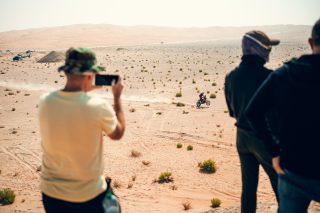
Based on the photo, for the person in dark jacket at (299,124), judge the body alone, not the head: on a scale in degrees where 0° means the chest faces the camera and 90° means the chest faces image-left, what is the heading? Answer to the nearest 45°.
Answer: approximately 180°

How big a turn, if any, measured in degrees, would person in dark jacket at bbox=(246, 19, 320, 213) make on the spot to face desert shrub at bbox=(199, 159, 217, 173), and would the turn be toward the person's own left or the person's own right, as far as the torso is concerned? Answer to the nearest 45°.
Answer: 0° — they already face it

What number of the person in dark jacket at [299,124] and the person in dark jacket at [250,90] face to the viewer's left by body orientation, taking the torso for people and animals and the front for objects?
0

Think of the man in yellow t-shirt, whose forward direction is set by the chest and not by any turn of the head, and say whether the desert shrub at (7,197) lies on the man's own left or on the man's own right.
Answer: on the man's own left

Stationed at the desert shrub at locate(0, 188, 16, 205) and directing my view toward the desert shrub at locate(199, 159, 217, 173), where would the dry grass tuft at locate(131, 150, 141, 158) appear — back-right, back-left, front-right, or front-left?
front-left

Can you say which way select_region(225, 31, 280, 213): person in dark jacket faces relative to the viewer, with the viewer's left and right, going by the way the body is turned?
facing away from the viewer and to the right of the viewer

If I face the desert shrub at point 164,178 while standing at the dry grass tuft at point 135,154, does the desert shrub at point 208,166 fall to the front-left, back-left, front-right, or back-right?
front-left

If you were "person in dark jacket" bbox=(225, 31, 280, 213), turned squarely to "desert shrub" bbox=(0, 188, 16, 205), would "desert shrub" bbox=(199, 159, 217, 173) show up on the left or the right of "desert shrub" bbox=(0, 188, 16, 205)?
right

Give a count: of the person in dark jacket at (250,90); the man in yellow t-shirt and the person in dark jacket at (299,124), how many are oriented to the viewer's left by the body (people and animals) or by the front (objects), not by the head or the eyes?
0

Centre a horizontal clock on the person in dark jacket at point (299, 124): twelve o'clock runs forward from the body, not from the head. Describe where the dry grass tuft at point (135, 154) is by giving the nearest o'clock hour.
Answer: The dry grass tuft is roughly at 11 o'clock from the person in dark jacket.

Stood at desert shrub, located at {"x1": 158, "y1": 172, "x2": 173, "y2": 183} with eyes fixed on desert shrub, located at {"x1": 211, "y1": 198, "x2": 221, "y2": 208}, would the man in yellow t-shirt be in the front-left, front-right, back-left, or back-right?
front-right

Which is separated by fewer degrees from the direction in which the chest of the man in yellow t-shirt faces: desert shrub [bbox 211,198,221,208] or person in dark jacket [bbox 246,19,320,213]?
the desert shrub

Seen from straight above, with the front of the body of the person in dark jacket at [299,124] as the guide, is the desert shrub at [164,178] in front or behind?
in front
